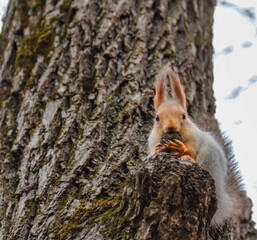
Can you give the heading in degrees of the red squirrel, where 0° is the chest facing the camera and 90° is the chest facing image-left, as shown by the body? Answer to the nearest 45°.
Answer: approximately 45°
